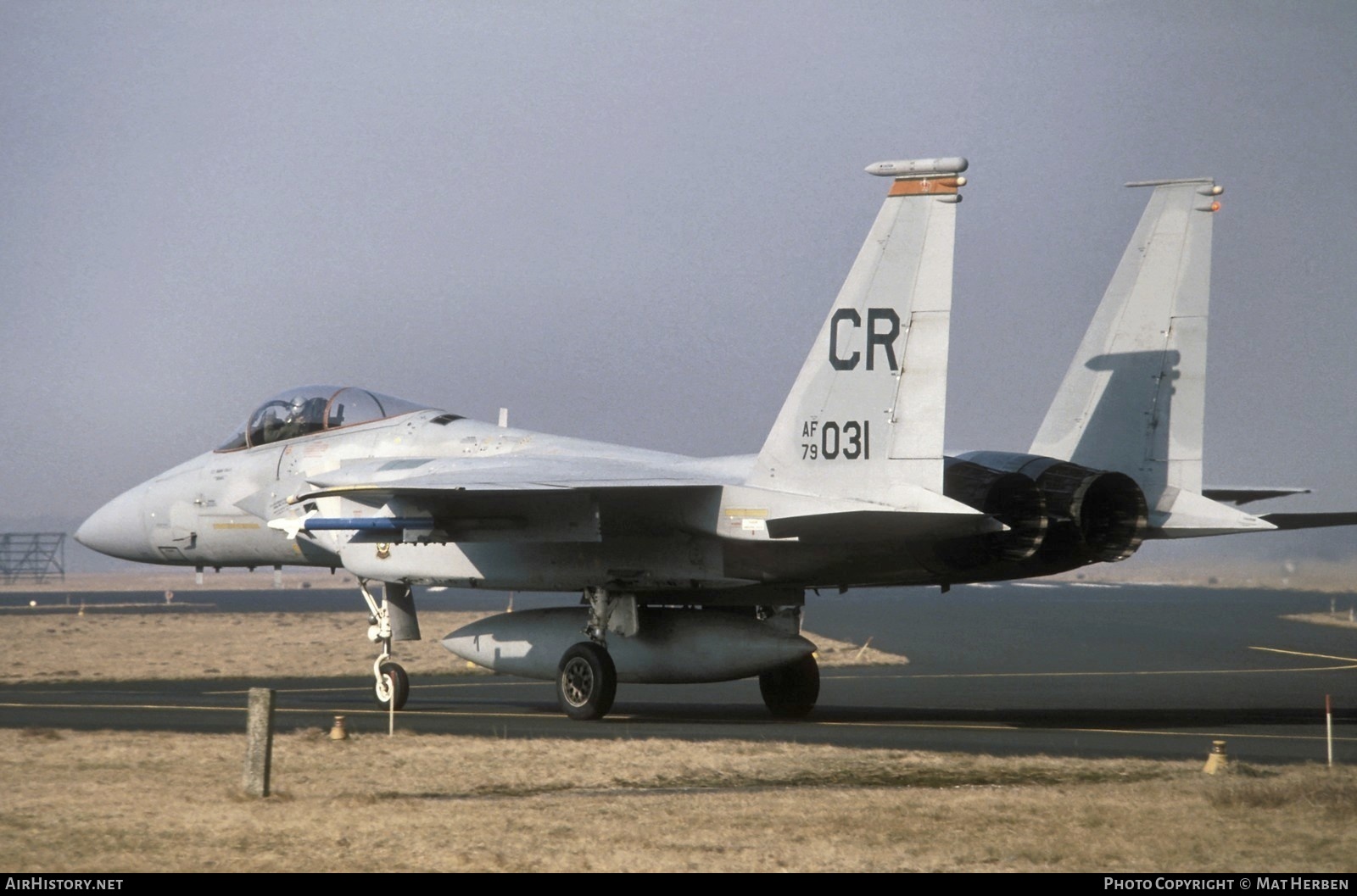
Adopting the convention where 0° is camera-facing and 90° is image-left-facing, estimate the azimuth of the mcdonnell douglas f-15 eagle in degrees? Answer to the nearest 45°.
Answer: approximately 135°

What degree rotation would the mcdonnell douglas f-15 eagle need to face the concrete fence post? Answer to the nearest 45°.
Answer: approximately 90° to its left
